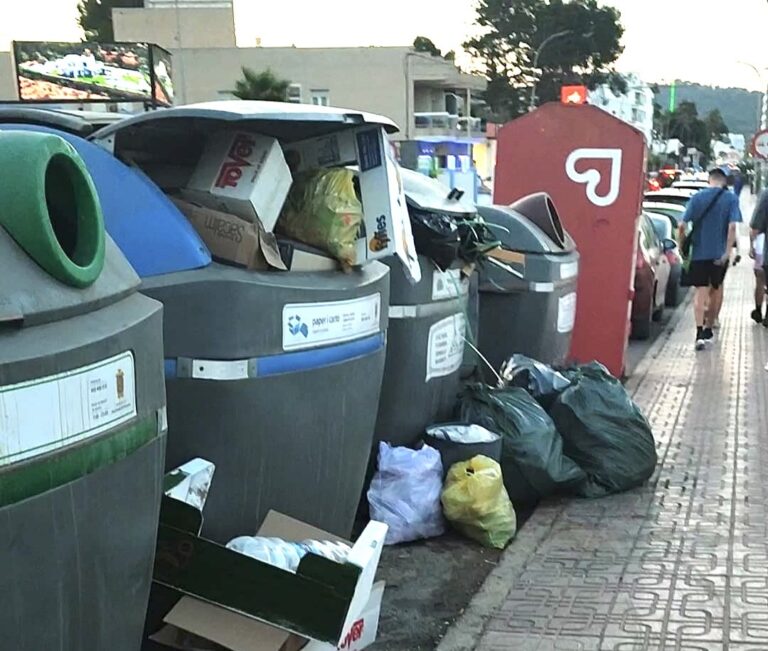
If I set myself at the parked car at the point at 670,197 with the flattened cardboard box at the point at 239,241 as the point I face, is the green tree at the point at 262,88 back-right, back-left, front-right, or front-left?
back-right

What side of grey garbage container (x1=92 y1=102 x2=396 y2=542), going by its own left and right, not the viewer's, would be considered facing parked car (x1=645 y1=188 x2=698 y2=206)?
left

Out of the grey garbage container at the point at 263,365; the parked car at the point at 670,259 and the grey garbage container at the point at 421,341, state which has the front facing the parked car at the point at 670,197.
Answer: the parked car at the point at 670,259

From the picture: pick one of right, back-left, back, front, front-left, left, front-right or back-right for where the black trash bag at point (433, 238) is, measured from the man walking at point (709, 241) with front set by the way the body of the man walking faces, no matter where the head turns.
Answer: back

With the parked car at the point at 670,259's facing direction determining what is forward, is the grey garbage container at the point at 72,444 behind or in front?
behind

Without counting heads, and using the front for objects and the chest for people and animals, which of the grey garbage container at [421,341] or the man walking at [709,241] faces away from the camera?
the man walking

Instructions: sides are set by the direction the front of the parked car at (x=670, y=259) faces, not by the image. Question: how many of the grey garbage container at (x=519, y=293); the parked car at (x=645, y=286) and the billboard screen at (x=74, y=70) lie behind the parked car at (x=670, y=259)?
2

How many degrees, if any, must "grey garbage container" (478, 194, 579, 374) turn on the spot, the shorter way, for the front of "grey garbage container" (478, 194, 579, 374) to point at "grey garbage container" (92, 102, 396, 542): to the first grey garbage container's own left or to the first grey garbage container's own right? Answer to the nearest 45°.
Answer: approximately 45° to the first grey garbage container's own right

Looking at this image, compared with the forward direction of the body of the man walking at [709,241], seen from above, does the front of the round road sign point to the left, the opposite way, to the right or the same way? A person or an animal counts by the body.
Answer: the opposite way

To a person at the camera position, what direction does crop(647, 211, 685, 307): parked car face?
facing away from the viewer

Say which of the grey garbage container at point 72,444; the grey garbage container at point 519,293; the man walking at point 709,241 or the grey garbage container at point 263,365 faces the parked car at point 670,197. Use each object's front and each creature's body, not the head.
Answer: the man walking

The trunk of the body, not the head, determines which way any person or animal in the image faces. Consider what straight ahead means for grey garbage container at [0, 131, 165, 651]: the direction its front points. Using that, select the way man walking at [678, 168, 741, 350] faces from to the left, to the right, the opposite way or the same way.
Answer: to the left

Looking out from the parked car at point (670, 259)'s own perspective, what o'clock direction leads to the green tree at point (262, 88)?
The green tree is roughly at 11 o'clock from the parked car.
